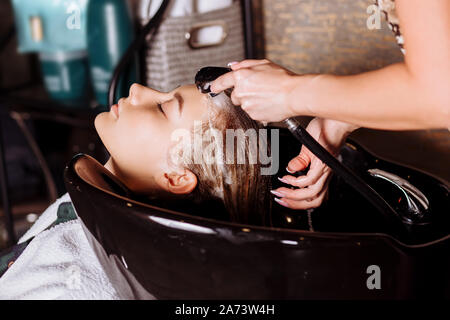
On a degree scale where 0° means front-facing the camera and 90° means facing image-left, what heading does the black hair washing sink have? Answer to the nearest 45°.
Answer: approximately 90°
